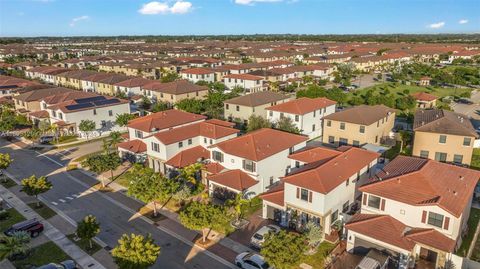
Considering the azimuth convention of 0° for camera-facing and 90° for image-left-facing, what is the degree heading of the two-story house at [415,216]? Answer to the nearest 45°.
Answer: approximately 45°

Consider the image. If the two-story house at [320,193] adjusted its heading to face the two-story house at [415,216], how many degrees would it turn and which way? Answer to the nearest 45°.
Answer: approximately 90° to its left

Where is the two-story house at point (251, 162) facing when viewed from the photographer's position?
facing the viewer and to the left of the viewer

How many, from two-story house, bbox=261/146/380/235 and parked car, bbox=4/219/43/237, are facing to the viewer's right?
0

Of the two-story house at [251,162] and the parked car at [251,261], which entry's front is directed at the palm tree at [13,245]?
the two-story house

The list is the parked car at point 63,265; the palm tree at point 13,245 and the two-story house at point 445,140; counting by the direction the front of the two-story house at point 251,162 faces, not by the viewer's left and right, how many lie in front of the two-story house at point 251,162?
2

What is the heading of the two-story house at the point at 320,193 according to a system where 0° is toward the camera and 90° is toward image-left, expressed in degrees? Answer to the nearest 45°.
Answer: approximately 45°

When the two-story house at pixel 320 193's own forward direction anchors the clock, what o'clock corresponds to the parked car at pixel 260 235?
The parked car is roughly at 12 o'clock from the two-story house.

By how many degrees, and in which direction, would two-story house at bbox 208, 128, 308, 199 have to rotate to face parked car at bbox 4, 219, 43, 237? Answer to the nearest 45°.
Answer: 0° — it already faces it

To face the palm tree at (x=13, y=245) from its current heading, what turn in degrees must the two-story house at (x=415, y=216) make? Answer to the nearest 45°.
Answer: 0° — it already faces it

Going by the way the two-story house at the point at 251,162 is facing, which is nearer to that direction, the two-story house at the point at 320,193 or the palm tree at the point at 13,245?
the palm tree

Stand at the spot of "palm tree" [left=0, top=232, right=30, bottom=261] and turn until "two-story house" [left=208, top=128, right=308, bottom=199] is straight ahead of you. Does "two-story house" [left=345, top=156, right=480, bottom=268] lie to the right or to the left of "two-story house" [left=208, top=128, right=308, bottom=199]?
right
